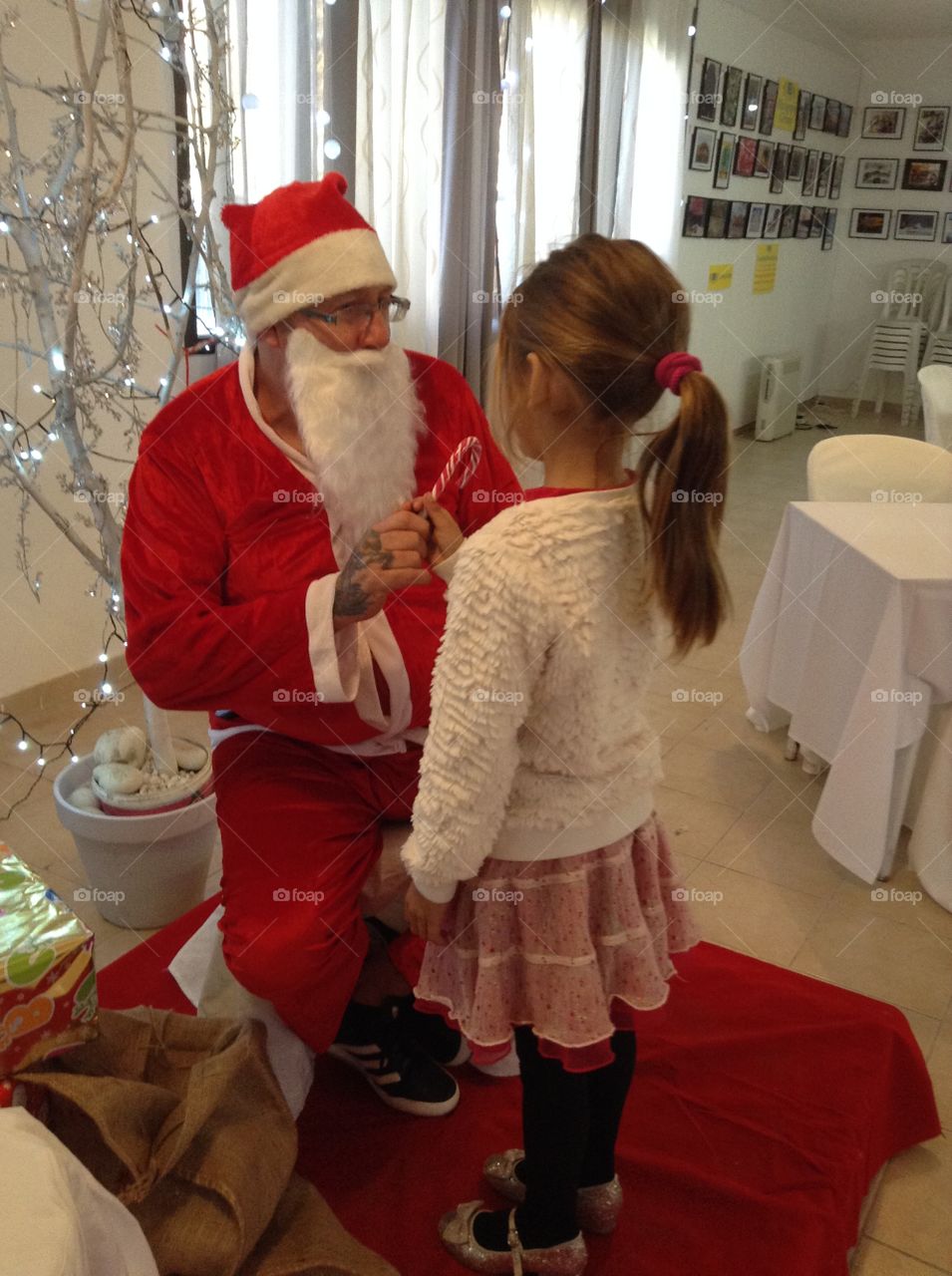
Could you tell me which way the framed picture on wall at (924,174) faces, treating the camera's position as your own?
facing the viewer

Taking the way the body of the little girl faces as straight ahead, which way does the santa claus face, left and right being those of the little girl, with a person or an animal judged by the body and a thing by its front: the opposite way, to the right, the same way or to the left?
the opposite way

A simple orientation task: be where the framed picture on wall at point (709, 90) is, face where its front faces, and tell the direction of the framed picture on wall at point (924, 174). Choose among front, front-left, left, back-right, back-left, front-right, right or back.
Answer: left

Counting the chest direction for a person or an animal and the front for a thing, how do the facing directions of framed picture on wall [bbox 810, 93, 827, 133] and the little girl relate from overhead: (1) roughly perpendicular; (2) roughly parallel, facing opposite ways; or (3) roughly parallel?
roughly parallel, facing opposite ways

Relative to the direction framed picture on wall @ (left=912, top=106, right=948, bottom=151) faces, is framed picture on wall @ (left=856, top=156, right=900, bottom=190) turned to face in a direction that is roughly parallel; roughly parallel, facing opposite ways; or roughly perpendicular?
roughly parallel

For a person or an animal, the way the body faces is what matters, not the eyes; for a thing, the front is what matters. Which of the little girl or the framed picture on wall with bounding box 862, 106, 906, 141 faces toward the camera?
the framed picture on wall

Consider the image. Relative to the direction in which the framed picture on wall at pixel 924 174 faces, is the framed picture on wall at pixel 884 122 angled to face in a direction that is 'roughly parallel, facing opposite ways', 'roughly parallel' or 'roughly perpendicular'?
roughly parallel

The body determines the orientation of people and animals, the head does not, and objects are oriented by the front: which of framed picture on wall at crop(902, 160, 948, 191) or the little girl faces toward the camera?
the framed picture on wall

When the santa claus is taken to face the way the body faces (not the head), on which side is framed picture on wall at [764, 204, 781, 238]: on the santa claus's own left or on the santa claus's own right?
on the santa claus's own left

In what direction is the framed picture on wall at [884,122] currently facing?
toward the camera

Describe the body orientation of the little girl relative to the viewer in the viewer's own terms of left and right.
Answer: facing away from the viewer and to the left of the viewer

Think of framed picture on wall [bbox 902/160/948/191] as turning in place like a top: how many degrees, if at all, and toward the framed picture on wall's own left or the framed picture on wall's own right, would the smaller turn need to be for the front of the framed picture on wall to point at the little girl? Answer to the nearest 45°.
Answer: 0° — it already faces them

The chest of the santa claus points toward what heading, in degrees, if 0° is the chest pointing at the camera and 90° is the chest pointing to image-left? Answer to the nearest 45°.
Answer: approximately 315°

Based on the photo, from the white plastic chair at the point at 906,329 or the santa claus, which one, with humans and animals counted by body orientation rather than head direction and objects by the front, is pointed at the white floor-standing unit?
the white plastic chair

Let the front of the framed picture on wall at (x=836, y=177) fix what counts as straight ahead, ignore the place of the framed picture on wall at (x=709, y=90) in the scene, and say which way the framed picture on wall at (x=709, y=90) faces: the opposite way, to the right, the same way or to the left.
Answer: the same way

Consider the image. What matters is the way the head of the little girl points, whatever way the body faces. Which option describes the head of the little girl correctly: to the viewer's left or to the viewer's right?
to the viewer's left

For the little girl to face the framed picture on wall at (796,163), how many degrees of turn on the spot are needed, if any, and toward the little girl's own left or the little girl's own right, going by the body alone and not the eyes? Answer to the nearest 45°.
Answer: approximately 45° to the little girl's own right

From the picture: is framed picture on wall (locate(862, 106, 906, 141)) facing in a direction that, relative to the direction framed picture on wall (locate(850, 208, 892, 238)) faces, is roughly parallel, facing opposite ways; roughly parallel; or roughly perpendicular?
roughly parallel

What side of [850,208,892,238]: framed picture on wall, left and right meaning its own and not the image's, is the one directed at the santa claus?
front
